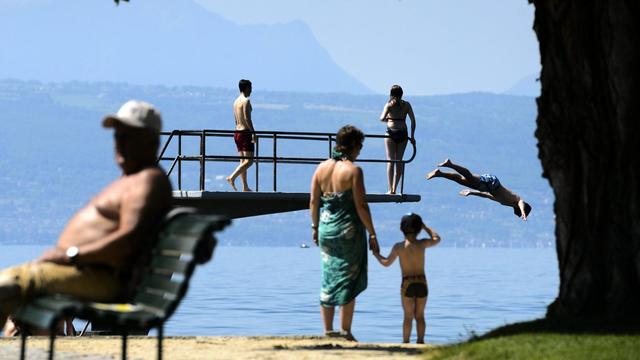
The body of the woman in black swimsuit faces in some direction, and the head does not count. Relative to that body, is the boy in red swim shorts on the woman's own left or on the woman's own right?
on the woman's own left

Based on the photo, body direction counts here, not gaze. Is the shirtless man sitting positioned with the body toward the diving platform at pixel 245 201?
no

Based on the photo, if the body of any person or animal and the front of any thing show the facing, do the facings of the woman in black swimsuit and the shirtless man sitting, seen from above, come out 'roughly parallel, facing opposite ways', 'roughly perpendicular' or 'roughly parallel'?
roughly perpendicular
